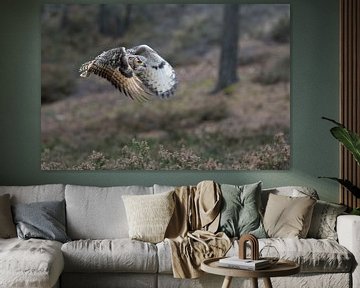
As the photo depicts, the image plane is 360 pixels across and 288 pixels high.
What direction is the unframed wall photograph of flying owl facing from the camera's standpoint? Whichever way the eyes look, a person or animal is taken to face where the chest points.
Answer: toward the camera

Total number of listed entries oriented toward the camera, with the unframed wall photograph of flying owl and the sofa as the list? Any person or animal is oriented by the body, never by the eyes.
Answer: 2

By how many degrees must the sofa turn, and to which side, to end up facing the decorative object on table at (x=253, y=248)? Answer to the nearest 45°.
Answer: approximately 45° to its left

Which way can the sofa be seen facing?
toward the camera
